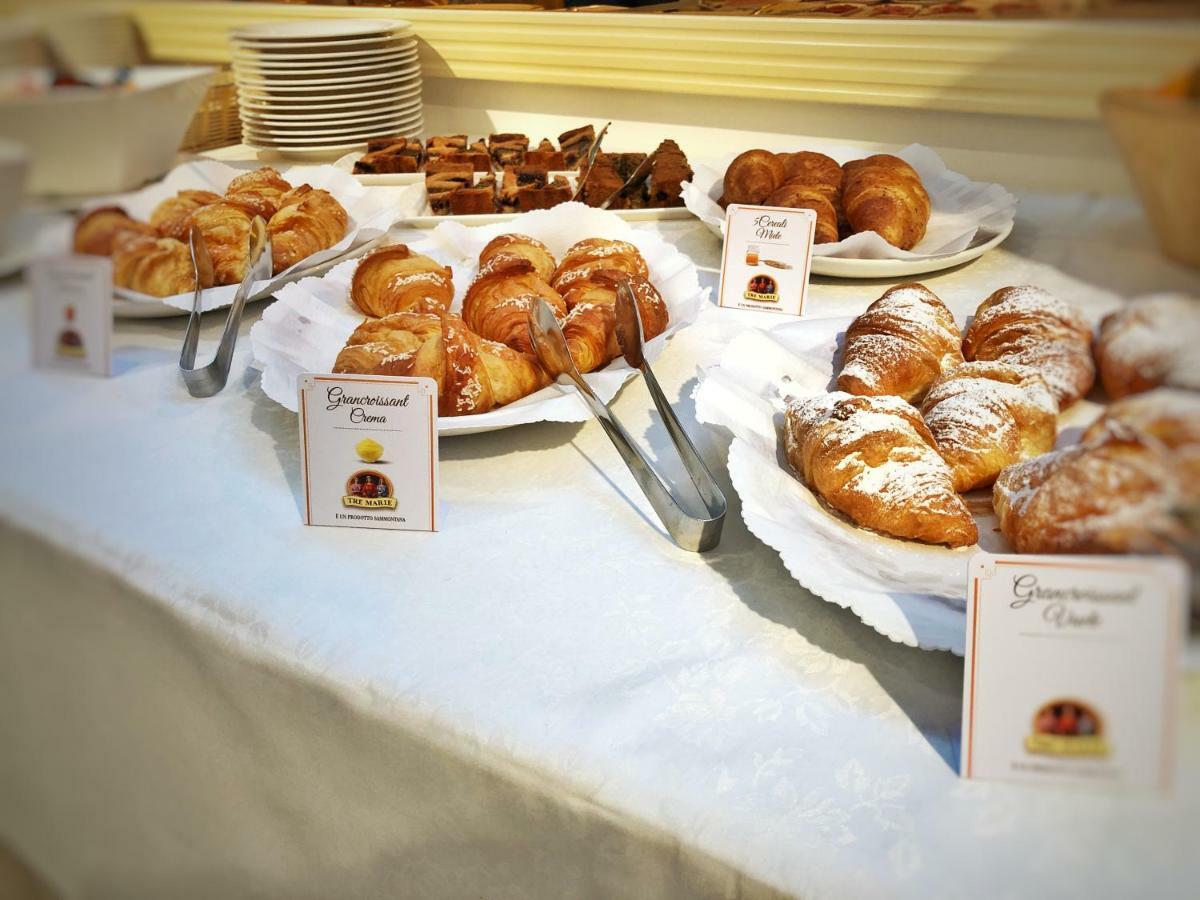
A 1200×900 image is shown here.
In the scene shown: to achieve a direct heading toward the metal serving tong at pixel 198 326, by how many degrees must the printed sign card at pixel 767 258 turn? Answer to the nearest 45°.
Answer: approximately 45° to its right

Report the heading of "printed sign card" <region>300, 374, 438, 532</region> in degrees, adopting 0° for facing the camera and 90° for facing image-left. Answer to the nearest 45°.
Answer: approximately 0°

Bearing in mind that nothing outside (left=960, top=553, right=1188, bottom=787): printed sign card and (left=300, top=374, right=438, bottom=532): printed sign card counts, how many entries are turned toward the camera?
2
